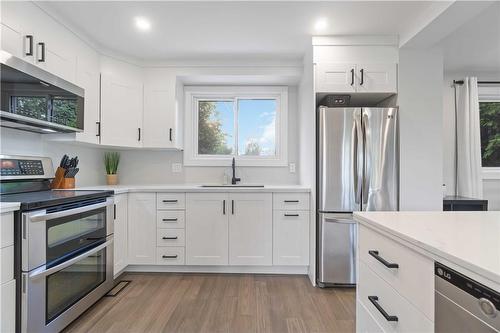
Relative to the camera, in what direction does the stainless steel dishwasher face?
facing the viewer and to the left of the viewer

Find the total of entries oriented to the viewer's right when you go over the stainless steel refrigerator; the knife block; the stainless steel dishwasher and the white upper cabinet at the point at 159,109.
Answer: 1

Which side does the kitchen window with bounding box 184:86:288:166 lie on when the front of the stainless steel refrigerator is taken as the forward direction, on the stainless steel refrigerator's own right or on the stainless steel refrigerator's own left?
on the stainless steel refrigerator's own right

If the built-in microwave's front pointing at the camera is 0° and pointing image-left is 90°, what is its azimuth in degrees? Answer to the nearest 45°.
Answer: approximately 315°

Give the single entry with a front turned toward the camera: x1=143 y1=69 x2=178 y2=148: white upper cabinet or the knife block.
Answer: the white upper cabinet

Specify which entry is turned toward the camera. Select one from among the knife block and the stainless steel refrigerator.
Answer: the stainless steel refrigerator

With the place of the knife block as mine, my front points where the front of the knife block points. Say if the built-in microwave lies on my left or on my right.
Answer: on my right

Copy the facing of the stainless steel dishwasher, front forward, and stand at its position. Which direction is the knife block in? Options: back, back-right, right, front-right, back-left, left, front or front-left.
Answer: front-right

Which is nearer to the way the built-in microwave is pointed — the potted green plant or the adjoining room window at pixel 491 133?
the adjoining room window

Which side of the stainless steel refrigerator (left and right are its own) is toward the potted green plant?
right

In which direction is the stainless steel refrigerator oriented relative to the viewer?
toward the camera
